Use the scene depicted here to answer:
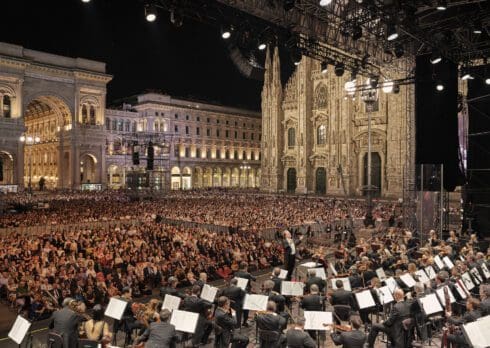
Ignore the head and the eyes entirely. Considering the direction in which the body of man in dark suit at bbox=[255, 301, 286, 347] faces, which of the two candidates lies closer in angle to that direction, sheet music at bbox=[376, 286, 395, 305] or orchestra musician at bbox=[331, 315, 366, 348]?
the sheet music

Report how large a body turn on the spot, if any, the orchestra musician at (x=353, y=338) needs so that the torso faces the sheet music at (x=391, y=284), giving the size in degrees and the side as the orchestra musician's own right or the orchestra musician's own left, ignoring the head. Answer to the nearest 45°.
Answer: approximately 45° to the orchestra musician's own right

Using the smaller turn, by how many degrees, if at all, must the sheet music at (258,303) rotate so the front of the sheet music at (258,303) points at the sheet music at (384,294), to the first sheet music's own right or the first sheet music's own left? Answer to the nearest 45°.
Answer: approximately 90° to the first sheet music's own left

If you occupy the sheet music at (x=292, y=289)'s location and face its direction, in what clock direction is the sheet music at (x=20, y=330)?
the sheet music at (x=20, y=330) is roughly at 2 o'clock from the sheet music at (x=292, y=289).

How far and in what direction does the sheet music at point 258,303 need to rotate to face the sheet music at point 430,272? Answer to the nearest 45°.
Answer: approximately 135° to its left

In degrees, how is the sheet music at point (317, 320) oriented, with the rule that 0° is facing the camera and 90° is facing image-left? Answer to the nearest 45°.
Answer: approximately 0°

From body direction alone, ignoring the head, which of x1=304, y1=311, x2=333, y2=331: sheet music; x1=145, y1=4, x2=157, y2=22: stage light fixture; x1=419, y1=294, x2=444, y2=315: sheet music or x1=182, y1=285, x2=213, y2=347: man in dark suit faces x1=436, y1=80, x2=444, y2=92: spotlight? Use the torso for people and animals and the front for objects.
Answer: the man in dark suit

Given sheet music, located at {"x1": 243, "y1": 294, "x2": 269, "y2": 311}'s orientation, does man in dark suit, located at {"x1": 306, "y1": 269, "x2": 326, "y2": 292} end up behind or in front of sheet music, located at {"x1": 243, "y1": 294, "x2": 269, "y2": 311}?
behind

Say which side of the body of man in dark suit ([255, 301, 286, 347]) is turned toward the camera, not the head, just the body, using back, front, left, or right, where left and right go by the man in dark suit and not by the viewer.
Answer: back

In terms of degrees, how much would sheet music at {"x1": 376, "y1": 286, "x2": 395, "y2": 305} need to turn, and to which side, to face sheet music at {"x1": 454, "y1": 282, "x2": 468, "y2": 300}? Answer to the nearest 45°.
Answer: approximately 90° to its left
